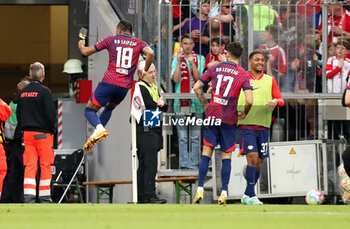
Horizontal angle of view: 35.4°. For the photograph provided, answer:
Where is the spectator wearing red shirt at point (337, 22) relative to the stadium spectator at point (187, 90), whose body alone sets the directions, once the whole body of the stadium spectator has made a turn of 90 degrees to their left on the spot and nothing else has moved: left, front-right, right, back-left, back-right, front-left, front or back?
front

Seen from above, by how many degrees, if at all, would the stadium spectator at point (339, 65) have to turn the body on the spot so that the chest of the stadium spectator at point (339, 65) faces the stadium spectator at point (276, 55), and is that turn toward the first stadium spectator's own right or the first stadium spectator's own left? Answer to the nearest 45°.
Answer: approximately 90° to the first stadium spectator's own right

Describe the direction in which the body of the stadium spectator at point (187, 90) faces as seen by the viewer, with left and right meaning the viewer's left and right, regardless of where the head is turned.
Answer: facing the viewer

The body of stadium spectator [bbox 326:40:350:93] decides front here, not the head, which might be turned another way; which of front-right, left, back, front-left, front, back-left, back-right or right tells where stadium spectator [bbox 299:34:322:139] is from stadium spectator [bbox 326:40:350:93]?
right

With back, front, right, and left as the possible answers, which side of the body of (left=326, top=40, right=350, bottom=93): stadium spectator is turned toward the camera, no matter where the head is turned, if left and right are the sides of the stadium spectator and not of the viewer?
front

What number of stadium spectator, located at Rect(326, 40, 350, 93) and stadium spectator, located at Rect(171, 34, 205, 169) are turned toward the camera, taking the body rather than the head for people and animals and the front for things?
2
